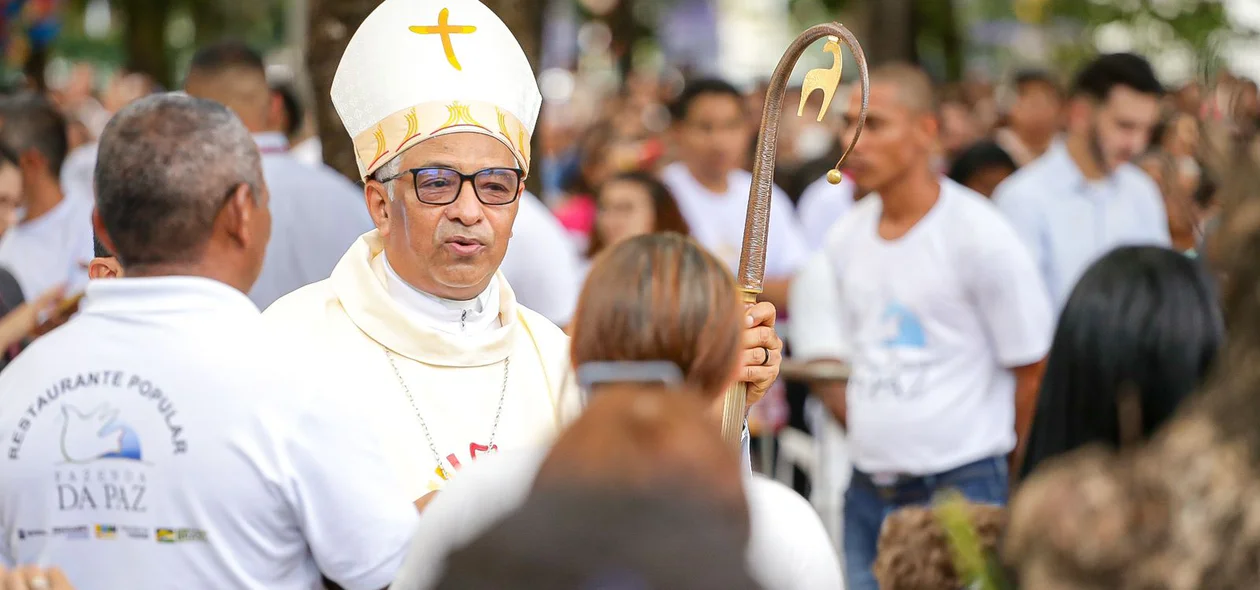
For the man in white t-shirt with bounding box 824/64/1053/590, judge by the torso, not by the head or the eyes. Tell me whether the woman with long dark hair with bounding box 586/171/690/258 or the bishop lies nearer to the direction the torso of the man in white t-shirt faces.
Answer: the bishop

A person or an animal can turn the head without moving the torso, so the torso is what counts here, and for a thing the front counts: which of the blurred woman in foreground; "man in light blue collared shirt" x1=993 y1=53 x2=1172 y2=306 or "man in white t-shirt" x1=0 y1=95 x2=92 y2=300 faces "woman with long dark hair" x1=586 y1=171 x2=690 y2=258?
the blurred woman in foreground

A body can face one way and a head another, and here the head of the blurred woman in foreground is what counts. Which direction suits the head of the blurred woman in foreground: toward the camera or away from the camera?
away from the camera

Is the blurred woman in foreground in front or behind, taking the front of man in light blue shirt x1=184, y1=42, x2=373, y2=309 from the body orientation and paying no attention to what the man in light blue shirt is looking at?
behind

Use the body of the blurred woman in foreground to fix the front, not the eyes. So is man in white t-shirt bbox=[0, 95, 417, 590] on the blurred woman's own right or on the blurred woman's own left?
on the blurred woman's own left

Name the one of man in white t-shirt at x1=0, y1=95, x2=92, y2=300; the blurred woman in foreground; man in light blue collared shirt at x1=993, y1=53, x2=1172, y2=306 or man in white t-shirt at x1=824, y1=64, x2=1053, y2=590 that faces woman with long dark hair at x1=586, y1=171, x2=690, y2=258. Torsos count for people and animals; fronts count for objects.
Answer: the blurred woman in foreground

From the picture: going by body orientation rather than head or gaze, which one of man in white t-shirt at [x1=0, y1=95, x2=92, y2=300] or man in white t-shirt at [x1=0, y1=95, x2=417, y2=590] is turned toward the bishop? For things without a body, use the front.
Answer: man in white t-shirt at [x1=0, y1=95, x2=417, y2=590]

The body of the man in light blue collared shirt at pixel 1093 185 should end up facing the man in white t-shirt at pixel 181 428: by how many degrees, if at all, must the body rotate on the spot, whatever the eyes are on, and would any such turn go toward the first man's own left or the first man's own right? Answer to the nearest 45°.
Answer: approximately 45° to the first man's own right

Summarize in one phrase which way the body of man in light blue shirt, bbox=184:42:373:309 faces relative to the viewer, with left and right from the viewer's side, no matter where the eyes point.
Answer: facing away from the viewer and to the left of the viewer

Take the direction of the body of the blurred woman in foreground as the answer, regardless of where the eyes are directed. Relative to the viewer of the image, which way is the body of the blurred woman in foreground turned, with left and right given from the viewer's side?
facing away from the viewer

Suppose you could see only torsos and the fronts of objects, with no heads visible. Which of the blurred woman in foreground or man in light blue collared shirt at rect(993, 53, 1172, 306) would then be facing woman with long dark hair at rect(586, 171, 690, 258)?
the blurred woman in foreground

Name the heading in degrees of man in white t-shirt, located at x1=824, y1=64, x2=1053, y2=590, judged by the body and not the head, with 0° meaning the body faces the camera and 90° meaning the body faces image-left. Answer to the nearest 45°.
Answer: approximately 45°

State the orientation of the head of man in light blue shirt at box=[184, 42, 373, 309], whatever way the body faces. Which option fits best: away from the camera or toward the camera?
away from the camera
